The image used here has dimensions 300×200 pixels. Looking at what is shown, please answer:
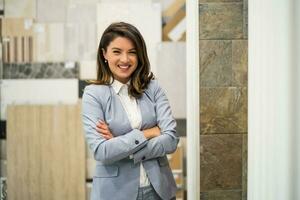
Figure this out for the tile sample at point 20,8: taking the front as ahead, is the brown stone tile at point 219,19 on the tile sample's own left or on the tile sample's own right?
on the tile sample's own left

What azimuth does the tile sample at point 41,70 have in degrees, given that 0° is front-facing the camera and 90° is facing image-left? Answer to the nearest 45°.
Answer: approximately 0°

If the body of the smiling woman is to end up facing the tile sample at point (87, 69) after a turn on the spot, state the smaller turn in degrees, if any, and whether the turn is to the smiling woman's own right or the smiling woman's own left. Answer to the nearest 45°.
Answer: approximately 180°

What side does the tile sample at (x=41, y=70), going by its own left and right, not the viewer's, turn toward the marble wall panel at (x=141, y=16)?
left

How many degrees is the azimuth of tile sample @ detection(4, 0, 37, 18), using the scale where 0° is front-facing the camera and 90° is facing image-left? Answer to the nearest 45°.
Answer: approximately 0°

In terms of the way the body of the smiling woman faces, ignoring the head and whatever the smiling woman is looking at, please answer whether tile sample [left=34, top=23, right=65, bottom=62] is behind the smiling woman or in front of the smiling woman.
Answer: behind
